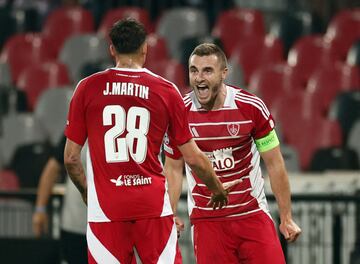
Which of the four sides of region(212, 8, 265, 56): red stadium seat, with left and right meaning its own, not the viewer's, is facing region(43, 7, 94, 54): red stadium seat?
right

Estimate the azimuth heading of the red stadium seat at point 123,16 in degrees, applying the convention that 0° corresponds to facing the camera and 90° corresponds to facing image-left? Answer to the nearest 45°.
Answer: approximately 0°

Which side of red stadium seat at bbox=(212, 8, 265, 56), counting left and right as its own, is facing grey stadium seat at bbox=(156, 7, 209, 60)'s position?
right

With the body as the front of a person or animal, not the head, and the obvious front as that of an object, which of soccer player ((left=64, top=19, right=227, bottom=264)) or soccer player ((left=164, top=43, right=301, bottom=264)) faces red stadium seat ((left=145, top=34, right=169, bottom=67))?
soccer player ((left=64, top=19, right=227, bottom=264))

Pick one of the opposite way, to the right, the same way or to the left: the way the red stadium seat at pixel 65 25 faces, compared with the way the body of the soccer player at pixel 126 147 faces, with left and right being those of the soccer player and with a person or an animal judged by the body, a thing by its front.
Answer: the opposite way

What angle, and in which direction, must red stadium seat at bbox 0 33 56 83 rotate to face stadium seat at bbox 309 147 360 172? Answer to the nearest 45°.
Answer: approximately 45° to its left

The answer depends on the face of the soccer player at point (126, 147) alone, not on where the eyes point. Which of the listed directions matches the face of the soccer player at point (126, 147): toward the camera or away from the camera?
away from the camera

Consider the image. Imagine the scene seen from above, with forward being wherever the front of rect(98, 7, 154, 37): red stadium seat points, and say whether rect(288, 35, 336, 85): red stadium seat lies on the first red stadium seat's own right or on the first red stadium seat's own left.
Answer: on the first red stadium seat's own left

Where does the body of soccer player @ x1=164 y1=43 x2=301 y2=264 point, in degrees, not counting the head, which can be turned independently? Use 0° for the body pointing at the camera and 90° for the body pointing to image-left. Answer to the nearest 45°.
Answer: approximately 45°

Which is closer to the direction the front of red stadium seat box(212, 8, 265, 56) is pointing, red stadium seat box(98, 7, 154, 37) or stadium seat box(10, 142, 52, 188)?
the stadium seat

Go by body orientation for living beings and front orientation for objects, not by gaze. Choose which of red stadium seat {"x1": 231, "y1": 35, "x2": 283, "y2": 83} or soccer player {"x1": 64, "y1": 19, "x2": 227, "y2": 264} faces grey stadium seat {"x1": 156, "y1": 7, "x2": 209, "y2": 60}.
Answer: the soccer player
